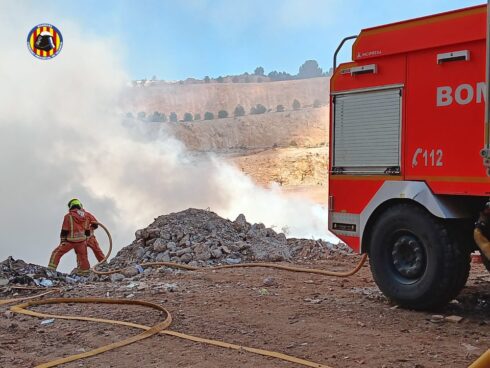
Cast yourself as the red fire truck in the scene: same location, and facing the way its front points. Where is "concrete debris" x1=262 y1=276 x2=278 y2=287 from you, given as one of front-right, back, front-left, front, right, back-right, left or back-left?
back

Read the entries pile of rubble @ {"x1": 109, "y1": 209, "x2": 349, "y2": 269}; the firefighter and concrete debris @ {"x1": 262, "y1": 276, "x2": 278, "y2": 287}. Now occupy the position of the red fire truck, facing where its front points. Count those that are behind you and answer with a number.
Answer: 3

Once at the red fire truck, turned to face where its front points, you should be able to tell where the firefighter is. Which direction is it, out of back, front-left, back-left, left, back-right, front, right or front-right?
back

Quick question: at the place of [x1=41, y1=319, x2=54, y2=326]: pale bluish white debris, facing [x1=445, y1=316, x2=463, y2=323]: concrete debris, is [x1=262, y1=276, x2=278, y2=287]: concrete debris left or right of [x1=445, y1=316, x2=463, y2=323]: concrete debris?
left

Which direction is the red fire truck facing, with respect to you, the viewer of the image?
facing the viewer and to the right of the viewer

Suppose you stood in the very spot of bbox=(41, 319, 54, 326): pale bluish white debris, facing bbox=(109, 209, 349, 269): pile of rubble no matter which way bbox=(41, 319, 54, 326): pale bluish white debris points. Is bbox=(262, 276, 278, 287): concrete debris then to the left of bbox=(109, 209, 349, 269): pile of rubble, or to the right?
right

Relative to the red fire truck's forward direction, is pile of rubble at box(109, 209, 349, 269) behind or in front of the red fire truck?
behind

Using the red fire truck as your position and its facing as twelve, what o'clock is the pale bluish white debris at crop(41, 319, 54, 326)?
The pale bluish white debris is roughly at 4 o'clock from the red fire truck.
